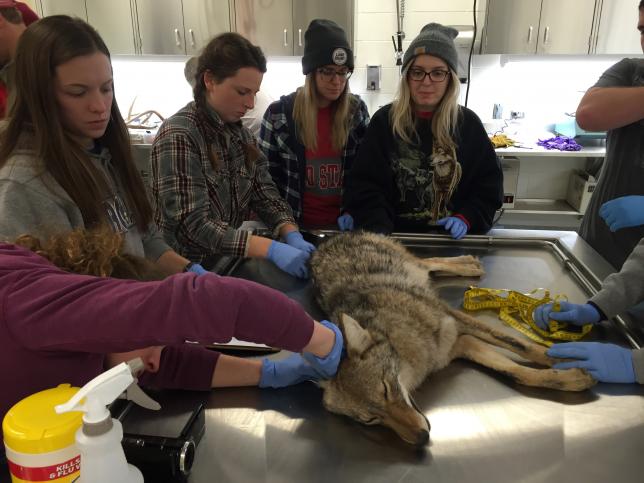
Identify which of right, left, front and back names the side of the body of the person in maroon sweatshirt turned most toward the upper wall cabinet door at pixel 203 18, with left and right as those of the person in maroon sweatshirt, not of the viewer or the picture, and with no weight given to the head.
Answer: left

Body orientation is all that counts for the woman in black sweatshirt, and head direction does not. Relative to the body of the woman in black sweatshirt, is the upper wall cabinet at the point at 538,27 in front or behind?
behind

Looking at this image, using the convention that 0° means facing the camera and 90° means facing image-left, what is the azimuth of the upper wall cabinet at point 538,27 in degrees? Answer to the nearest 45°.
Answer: approximately 0°

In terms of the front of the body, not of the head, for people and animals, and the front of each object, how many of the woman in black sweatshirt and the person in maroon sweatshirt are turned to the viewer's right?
1

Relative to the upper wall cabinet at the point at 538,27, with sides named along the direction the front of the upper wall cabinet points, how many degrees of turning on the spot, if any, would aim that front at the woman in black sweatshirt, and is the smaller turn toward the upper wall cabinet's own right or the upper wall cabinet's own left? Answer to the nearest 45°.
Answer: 0° — it already faces them

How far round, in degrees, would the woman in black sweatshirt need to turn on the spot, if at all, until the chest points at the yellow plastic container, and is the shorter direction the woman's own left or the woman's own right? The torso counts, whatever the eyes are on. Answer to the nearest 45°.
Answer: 0° — they already face it

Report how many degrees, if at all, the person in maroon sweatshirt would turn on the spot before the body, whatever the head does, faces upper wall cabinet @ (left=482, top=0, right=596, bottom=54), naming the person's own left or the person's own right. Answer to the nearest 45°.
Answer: approximately 45° to the person's own left

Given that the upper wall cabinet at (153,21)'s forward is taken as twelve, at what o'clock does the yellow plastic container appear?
The yellow plastic container is roughly at 12 o'clock from the upper wall cabinet.

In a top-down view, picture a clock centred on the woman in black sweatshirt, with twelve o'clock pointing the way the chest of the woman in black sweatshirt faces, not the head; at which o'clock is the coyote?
The coyote is roughly at 12 o'clock from the woman in black sweatshirt.
